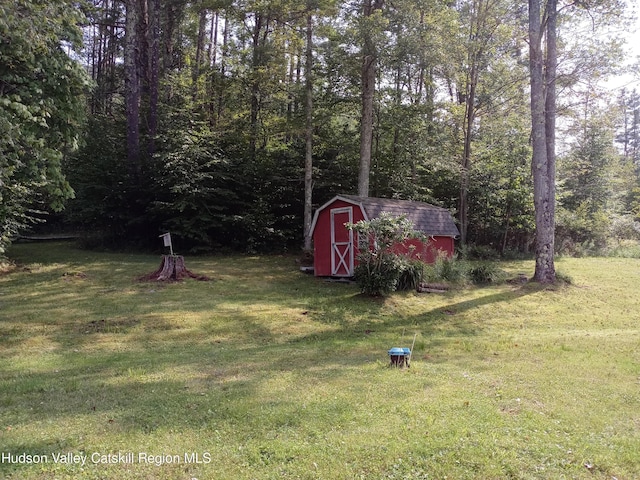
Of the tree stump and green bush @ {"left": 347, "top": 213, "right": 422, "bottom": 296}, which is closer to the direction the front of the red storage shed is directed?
the tree stump

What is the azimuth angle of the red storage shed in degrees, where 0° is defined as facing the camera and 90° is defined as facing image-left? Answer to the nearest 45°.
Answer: approximately 45°

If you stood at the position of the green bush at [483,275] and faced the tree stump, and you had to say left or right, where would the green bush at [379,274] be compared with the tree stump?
left

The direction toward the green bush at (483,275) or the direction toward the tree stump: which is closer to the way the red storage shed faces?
the tree stump

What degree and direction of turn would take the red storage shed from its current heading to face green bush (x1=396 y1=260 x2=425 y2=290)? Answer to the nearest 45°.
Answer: approximately 90° to its left

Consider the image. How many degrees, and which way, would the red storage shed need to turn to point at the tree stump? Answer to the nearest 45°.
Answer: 0° — it already faces it

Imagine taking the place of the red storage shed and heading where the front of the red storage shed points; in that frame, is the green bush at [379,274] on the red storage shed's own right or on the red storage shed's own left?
on the red storage shed's own left

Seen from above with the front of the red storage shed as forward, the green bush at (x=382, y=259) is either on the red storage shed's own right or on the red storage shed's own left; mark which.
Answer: on the red storage shed's own left

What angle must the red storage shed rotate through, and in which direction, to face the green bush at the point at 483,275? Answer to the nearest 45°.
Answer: approximately 135° to its left
